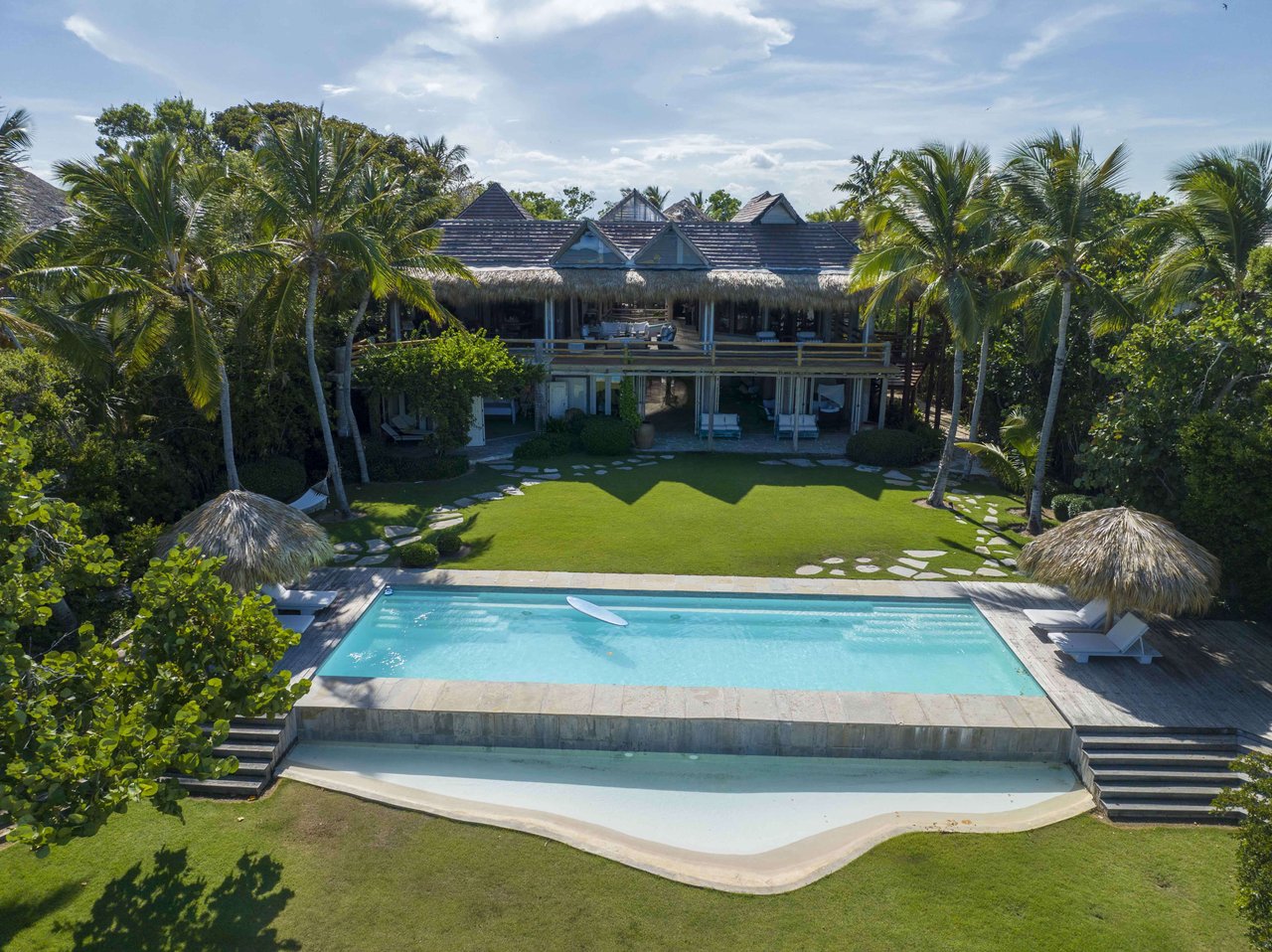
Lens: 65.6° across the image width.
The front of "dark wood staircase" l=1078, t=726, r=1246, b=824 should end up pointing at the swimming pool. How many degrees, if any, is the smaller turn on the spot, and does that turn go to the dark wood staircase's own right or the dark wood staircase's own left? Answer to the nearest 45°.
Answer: approximately 90° to the dark wood staircase's own right

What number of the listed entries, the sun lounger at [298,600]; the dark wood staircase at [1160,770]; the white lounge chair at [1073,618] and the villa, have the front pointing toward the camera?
2

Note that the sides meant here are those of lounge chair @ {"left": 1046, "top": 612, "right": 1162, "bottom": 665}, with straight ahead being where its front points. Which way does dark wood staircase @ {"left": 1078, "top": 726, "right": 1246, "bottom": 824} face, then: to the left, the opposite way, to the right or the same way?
to the left

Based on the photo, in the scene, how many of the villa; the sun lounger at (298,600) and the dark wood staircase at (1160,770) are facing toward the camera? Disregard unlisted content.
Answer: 2

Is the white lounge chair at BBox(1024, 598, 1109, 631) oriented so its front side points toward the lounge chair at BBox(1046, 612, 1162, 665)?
no

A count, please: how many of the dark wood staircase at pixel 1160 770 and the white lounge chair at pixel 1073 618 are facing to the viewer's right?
0

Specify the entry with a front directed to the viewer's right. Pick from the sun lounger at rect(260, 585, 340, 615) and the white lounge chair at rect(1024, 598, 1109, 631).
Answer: the sun lounger

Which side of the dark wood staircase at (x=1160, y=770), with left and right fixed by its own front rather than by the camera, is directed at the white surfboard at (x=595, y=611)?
right

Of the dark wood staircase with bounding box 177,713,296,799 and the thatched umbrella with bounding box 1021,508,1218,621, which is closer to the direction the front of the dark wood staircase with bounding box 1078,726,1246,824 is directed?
the dark wood staircase

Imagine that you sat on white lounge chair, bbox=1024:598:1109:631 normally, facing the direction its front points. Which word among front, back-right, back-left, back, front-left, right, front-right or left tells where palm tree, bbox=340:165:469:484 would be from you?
front

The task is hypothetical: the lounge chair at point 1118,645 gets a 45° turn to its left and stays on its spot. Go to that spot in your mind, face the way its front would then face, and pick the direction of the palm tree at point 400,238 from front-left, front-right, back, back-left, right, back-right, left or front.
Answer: front-right

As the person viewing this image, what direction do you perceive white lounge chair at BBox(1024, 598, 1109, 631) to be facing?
facing to the left of the viewer

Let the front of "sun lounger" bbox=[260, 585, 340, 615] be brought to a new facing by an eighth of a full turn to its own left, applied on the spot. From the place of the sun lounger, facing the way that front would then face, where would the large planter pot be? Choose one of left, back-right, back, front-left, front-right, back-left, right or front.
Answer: front

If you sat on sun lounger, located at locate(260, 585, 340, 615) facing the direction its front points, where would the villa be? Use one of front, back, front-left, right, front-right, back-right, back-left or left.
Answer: front-left

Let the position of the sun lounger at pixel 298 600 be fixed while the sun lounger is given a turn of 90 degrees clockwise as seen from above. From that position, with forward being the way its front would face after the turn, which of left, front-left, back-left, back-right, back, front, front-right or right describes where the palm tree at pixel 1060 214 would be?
left

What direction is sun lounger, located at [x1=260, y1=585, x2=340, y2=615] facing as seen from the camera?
to the viewer's right

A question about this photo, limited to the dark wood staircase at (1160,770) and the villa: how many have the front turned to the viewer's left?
0

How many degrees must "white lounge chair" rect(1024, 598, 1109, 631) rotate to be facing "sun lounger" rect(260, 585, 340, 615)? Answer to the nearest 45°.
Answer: approximately 45° to its left

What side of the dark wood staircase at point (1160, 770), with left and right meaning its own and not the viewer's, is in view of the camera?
front
